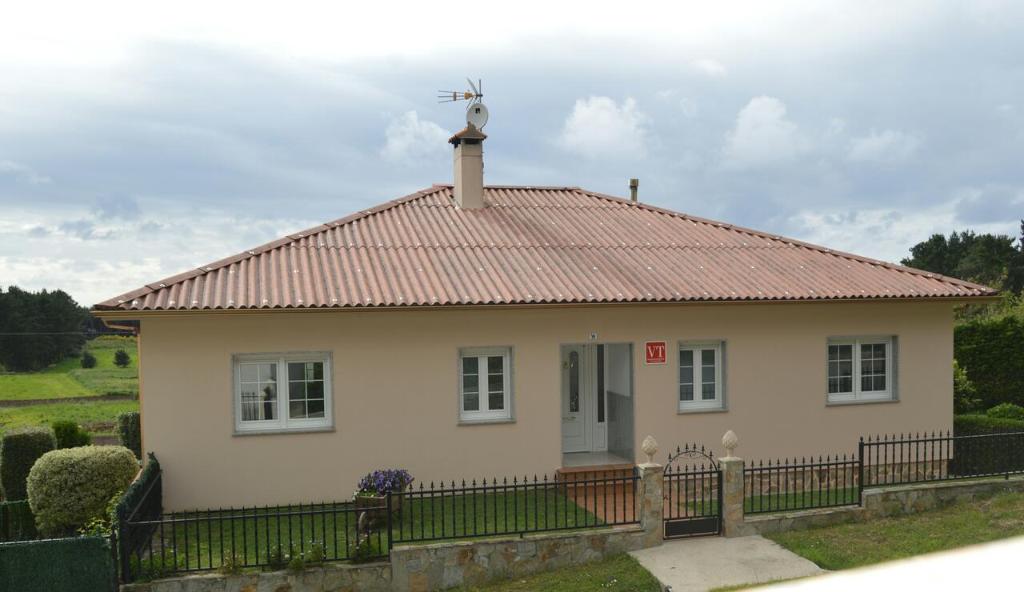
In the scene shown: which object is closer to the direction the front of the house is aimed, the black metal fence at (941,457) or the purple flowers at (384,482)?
the purple flowers

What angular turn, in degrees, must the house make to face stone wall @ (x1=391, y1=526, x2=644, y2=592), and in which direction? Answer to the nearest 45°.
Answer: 0° — it already faces it

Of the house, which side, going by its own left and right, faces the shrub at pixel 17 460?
right

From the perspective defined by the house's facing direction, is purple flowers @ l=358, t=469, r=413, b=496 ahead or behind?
ahead

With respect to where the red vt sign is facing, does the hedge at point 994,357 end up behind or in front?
behind

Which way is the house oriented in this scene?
toward the camera

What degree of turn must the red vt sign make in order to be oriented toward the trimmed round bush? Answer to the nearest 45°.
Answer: approximately 45° to its right
